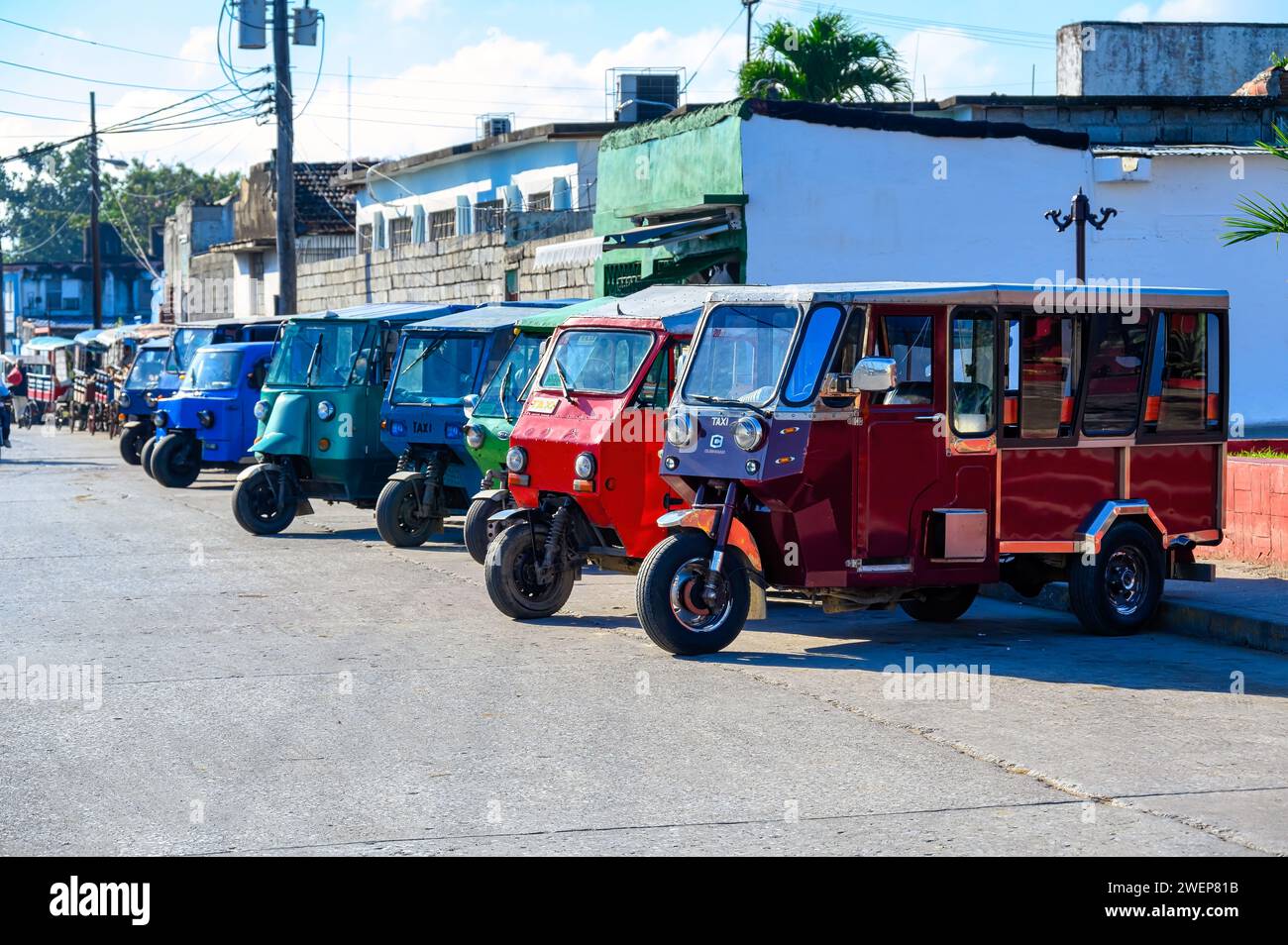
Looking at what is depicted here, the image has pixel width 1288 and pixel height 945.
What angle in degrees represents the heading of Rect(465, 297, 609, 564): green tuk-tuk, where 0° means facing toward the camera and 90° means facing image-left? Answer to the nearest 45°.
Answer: approximately 45°

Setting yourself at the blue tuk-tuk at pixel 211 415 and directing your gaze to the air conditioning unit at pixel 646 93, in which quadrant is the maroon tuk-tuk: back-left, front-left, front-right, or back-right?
back-right

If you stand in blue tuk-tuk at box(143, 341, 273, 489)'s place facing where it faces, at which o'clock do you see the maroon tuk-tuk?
The maroon tuk-tuk is roughly at 10 o'clock from the blue tuk-tuk.

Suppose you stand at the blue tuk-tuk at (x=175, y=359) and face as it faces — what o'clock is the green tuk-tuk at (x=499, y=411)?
The green tuk-tuk is roughly at 10 o'clock from the blue tuk-tuk.

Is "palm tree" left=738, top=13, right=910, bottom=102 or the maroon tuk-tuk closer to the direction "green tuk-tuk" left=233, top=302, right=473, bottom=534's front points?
the maroon tuk-tuk

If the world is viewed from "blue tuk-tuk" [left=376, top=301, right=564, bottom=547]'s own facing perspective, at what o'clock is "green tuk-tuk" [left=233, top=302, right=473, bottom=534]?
The green tuk-tuk is roughly at 3 o'clock from the blue tuk-tuk.

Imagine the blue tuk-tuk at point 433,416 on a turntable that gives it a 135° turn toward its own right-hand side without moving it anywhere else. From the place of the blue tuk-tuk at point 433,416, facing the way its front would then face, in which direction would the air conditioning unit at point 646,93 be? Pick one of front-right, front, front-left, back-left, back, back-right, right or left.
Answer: front

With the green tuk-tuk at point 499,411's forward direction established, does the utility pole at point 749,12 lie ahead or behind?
behind

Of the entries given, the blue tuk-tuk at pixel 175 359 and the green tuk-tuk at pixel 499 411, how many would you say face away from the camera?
0

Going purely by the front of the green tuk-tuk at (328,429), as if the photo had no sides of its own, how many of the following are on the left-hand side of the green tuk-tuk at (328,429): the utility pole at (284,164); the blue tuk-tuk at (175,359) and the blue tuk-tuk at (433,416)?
1

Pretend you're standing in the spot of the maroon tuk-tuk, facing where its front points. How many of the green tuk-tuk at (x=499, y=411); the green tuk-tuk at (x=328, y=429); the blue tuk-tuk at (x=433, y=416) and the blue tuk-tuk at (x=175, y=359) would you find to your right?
4

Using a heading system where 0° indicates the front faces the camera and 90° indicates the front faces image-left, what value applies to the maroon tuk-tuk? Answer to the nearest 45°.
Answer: approximately 45°

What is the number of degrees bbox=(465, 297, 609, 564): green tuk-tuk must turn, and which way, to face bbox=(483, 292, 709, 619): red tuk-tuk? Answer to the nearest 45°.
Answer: approximately 45° to its left

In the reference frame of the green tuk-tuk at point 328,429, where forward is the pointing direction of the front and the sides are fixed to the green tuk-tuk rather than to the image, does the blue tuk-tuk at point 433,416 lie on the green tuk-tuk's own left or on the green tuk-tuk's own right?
on the green tuk-tuk's own left

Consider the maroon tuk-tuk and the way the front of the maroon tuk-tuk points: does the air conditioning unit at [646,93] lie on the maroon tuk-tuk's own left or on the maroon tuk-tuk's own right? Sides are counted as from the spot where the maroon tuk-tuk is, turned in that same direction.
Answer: on the maroon tuk-tuk's own right
